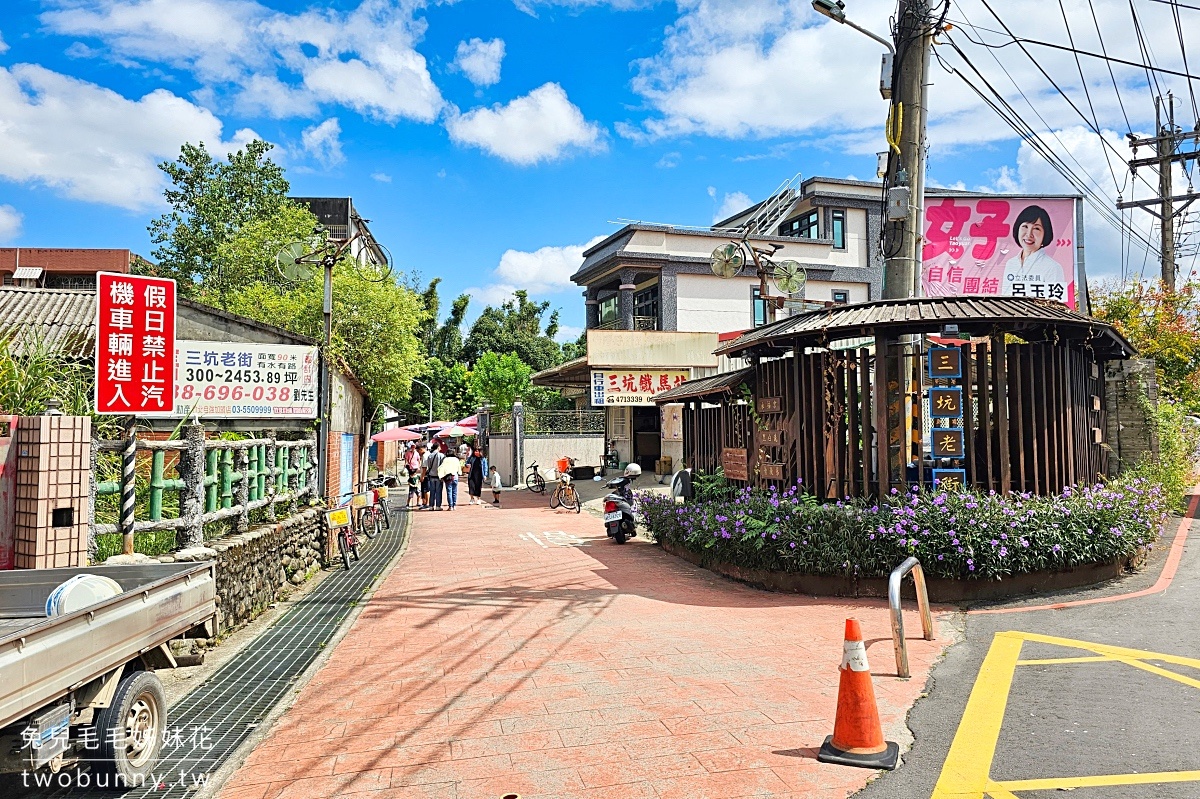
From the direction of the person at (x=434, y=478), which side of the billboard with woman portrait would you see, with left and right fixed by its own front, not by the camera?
right

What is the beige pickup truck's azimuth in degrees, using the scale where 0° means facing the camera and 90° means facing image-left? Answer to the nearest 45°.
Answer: approximately 45°

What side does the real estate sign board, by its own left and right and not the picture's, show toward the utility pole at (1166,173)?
left

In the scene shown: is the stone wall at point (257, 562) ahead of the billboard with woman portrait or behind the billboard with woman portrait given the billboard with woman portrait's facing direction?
ahead

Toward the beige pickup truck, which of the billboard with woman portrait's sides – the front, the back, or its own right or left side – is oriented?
front

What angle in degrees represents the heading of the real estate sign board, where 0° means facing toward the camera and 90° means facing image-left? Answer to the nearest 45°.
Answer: approximately 0°

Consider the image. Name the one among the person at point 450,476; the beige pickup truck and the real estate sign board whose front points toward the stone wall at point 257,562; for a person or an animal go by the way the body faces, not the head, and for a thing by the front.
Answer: the real estate sign board
